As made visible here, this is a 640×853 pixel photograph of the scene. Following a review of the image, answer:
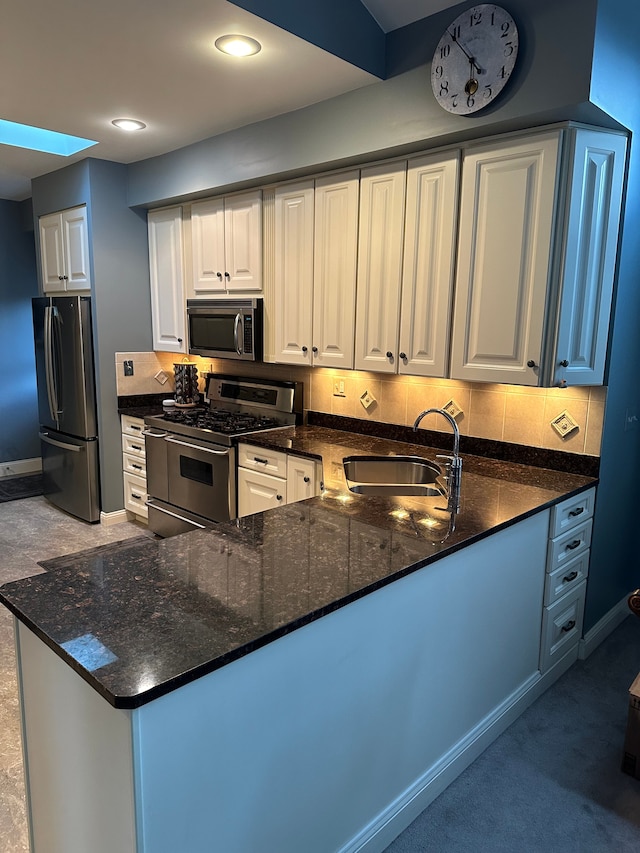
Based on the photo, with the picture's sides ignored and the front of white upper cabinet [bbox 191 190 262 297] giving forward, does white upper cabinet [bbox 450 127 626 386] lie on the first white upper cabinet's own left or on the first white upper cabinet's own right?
on the first white upper cabinet's own left

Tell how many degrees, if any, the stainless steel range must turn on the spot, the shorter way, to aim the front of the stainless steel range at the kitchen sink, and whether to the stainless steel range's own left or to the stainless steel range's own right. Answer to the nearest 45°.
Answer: approximately 90° to the stainless steel range's own left

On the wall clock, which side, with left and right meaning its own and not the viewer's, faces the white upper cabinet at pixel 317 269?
right

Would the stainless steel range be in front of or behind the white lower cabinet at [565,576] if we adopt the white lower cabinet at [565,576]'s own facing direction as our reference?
behind

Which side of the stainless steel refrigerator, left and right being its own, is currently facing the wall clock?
left

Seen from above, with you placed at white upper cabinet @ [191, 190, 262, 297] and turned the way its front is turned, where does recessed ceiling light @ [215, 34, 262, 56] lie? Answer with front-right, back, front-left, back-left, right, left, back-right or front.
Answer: front-left

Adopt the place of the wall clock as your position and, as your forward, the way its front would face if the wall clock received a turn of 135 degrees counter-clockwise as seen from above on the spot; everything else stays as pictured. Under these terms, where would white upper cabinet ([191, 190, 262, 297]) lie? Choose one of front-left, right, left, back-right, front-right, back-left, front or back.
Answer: back-left

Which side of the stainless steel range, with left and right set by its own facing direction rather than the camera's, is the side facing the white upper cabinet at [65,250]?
right
